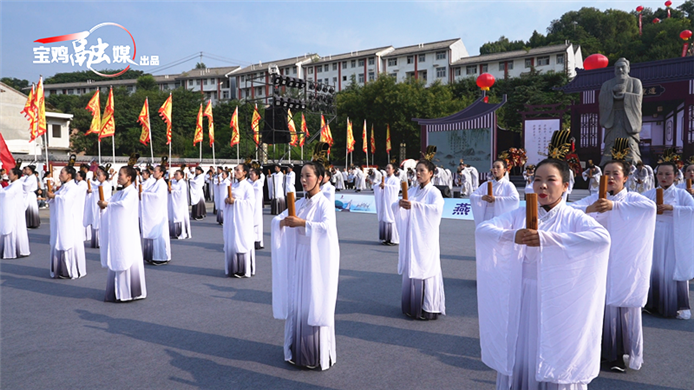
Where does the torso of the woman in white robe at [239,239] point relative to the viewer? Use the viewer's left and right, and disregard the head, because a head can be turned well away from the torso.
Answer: facing the viewer and to the left of the viewer

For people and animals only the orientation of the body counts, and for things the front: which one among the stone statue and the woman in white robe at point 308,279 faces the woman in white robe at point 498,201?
the stone statue

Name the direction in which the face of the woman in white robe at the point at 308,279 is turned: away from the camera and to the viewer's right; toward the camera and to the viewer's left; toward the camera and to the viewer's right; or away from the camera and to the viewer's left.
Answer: toward the camera and to the viewer's left

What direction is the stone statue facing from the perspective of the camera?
toward the camera

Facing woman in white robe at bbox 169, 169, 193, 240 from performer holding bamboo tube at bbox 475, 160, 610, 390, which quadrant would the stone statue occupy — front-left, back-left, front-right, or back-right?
front-right

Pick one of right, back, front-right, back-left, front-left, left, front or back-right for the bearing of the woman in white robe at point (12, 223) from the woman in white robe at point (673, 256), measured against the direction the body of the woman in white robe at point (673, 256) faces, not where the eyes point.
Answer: front-right

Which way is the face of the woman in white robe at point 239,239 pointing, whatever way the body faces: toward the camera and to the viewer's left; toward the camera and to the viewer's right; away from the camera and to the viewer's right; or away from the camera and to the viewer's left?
toward the camera and to the viewer's left

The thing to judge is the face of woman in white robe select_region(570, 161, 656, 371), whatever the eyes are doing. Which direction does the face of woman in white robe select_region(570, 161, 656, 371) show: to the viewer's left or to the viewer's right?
to the viewer's left

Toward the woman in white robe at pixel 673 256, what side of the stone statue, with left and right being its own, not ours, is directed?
front

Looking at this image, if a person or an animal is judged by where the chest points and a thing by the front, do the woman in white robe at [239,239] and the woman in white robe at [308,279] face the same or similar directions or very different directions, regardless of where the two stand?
same or similar directions

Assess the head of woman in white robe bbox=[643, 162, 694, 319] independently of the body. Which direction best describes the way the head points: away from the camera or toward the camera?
toward the camera
